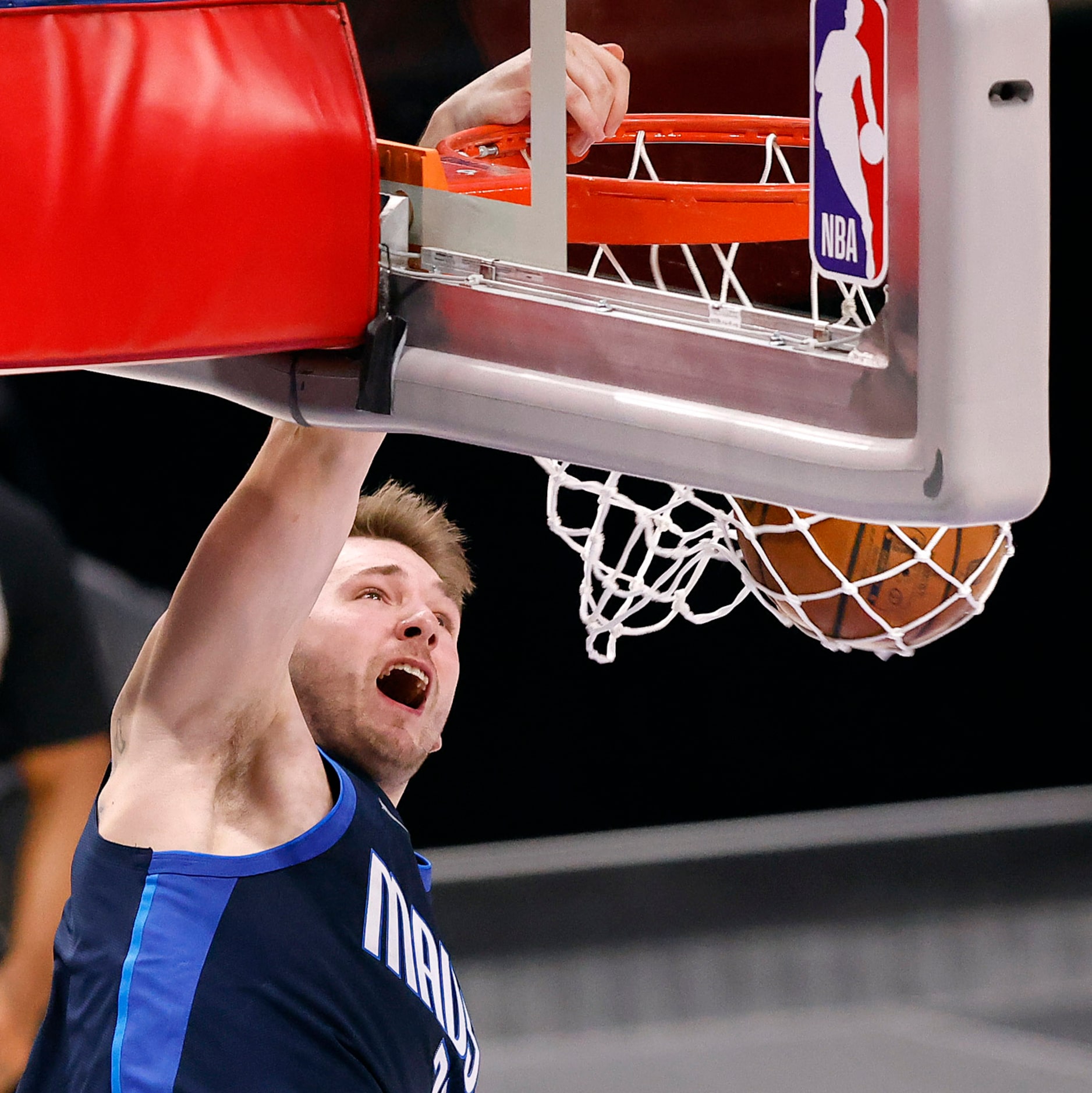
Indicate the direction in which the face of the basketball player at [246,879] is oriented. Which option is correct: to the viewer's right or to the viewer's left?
to the viewer's right

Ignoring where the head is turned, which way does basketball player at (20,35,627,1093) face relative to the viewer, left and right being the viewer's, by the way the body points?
facing the viewer and to the right of the viewer
